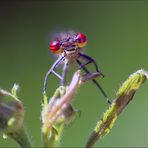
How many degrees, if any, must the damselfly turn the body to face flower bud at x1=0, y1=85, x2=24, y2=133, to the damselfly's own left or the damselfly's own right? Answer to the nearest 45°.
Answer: approximately 45° to the damselfly's own right

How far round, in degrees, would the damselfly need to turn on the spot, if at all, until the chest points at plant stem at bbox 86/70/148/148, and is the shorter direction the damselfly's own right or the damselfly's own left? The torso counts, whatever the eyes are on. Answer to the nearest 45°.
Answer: approximately 90° to the damselfly's own left
